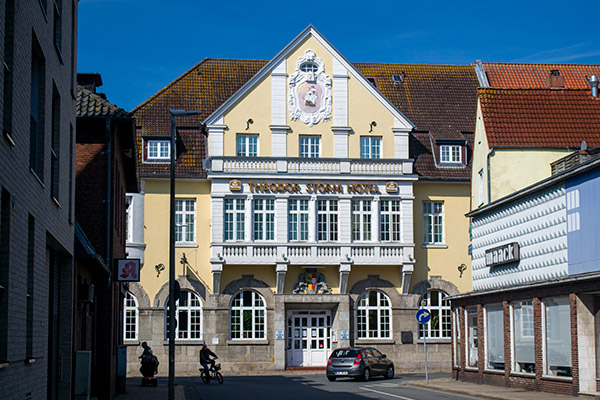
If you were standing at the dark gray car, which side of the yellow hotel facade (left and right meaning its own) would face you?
front

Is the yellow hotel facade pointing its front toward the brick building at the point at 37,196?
yes

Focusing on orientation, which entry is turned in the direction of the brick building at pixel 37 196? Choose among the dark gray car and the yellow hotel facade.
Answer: the yellow hotel facade

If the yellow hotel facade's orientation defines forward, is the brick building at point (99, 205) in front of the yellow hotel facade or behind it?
in front

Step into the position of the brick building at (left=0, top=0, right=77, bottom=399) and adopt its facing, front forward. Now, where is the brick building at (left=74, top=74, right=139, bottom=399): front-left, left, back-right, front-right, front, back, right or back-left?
back-left

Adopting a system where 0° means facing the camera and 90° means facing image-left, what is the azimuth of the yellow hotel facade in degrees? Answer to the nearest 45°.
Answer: approximately 0°

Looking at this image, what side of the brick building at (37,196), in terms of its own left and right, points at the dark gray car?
left

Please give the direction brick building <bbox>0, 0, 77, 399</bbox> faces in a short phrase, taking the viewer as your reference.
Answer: facing the viewer and to the right of the viewer

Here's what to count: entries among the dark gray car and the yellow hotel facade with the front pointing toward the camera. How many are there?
1
